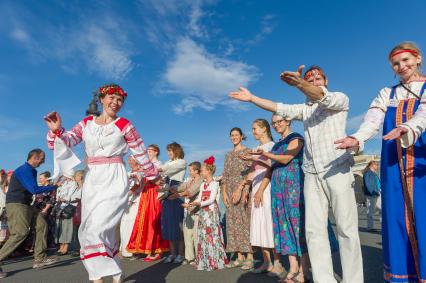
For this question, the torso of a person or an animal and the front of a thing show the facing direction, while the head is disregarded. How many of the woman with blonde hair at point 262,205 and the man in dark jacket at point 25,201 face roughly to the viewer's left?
1

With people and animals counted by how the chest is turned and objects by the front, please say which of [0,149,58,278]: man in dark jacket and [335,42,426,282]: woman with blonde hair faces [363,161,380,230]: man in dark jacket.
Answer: [0,149,58,278]: man in dark jacket

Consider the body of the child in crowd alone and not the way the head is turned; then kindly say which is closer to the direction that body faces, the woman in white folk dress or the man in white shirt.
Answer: the woman in white folk dress

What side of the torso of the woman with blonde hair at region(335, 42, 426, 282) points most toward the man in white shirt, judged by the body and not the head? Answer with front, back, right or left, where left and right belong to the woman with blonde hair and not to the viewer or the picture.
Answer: right

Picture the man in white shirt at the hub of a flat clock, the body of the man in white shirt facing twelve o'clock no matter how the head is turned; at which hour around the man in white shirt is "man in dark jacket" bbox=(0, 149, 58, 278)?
The man in dark jacket is roughly at 2 o'clock from the man in white shirt.

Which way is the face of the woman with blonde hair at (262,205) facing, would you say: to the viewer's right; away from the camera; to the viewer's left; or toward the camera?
to the viewer's left

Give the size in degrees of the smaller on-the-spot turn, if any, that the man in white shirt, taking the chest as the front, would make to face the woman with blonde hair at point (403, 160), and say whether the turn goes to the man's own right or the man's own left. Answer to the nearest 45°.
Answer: approximately 90° to the man's own left

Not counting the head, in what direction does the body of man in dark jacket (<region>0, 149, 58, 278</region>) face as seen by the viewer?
to the viewer's right
